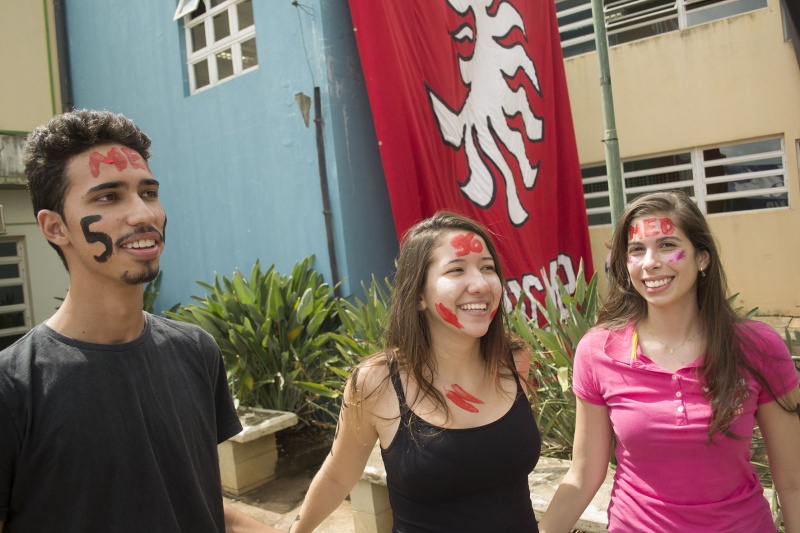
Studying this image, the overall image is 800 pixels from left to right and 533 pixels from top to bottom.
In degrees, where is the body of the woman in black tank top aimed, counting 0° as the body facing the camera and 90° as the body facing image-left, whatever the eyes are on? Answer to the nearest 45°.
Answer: approximately 315°

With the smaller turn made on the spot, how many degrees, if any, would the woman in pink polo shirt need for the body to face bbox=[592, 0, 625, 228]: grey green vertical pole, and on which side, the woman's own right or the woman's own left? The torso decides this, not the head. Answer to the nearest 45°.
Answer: approximately 180°

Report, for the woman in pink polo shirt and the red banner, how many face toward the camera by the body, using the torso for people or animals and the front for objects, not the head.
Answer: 2

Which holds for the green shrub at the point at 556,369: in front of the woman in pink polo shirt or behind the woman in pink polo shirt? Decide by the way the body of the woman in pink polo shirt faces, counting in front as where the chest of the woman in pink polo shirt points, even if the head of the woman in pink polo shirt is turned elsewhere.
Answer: behind

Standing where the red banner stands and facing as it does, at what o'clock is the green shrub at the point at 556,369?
The green shrub is roughly at 12 o'clock from the red banner.

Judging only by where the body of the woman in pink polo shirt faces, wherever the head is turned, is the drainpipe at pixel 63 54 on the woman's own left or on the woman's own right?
on the woman's own right

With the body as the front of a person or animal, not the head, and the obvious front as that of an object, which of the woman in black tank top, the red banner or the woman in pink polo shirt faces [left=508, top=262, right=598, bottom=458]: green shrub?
the red banner

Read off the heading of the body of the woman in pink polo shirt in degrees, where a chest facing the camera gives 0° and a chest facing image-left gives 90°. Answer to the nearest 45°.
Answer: approximately 0°

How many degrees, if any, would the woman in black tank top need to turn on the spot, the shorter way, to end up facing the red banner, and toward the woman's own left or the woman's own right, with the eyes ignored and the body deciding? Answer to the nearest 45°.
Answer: approximately 135° to the woman's own left

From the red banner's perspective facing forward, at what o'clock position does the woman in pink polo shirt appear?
The woman in pink polo shirt is roughly at 12 o'clock from the red banner.

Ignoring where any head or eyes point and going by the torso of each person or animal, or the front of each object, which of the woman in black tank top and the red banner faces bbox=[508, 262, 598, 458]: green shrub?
the red banner
